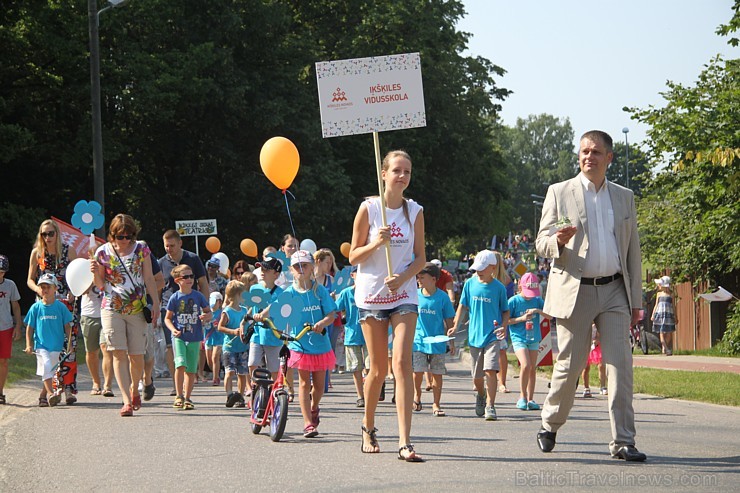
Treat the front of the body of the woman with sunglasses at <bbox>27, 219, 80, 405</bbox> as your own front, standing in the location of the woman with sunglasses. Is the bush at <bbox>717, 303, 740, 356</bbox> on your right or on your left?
on your left

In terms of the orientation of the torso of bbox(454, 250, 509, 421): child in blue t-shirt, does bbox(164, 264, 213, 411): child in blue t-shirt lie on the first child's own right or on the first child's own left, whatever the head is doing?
on the first child's own right

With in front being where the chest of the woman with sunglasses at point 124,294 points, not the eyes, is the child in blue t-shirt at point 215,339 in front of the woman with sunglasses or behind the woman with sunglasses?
behind

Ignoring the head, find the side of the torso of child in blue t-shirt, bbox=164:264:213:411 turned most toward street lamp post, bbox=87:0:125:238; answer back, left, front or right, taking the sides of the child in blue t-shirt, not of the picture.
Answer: back

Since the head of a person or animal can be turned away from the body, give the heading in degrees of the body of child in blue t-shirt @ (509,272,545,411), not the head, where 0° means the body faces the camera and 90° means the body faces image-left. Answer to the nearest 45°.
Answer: approximately 0°

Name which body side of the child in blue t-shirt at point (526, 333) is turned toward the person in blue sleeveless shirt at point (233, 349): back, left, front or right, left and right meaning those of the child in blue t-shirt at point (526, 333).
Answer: right

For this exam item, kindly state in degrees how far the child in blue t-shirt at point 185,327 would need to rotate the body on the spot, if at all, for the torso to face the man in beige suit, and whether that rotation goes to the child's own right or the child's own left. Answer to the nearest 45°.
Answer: approximately 45° to the child's own left

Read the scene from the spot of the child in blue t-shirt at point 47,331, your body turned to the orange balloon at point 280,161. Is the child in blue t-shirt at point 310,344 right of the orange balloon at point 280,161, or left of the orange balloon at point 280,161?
right

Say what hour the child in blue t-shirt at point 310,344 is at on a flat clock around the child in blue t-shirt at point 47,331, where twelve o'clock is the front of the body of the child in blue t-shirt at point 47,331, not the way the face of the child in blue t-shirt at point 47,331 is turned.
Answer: the child in blue t-shirt at point 310,344 is roughly at 11 o'clock from the child in blue t-shirt at point 47,331.

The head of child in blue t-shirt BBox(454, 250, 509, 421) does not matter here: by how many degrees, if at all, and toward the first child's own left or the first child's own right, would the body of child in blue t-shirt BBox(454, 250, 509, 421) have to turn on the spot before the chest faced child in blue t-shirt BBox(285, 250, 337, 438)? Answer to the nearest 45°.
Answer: approximately 45° to the first child's own right

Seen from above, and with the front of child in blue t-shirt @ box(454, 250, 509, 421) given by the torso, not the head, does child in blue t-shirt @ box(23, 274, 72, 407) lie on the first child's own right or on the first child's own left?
on the first child's own right
